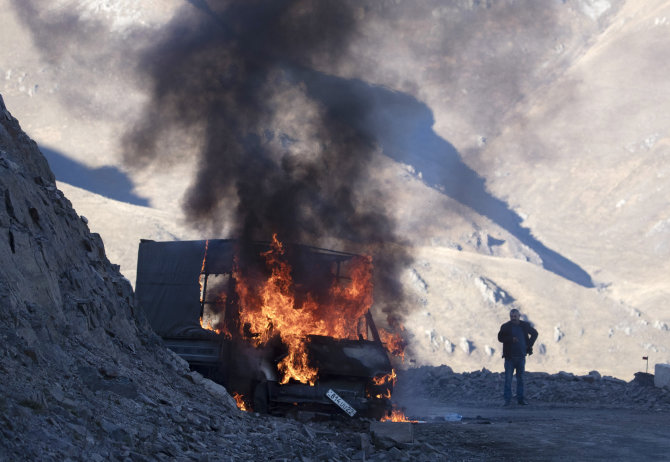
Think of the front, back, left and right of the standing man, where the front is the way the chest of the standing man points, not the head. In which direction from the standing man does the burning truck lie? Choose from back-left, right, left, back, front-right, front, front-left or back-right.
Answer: front-right

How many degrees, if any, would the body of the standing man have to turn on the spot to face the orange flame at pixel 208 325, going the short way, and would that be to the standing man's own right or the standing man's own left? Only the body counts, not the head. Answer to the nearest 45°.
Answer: approximately 45° to the standing man's own right

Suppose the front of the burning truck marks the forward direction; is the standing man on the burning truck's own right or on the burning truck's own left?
on the burning truck's own left

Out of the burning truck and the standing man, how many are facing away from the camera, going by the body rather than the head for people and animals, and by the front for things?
0

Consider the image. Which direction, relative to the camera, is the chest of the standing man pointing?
toward the camera

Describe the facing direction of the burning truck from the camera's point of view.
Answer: facing the viewer and to the right of the viewer
